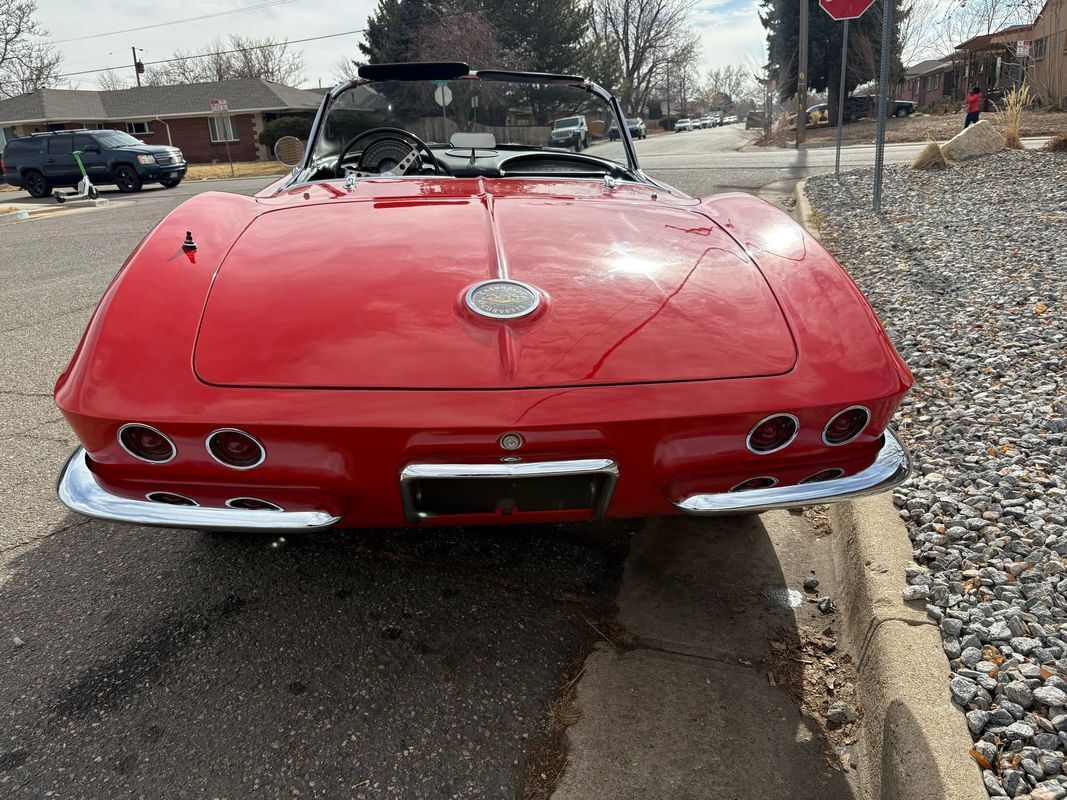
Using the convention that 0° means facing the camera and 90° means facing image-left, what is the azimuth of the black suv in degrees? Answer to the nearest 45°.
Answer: approximately 315°

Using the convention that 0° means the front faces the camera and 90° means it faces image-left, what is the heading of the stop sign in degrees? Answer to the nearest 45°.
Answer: approximately 0°

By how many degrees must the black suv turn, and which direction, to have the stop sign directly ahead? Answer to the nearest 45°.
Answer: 0° — it already faces it

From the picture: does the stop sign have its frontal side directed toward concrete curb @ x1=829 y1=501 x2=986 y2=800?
yes

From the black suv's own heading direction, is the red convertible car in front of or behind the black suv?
in front

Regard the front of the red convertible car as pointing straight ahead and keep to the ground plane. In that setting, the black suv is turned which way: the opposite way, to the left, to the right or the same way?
to the right

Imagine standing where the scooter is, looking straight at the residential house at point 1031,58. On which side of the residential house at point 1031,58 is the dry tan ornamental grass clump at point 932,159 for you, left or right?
right

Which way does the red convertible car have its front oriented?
away from the camera

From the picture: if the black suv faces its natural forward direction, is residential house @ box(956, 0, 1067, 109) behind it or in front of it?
in front

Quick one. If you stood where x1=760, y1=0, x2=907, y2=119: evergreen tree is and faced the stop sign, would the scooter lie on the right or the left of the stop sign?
right

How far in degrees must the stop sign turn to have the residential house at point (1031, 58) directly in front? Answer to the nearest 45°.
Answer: approximately 180°

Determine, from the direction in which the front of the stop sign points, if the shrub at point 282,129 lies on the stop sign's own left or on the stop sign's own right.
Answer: on the stop sign's own right

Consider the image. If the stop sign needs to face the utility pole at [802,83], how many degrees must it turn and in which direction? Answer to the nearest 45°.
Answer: approximately 180°

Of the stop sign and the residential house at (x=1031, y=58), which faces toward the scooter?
the residential house
